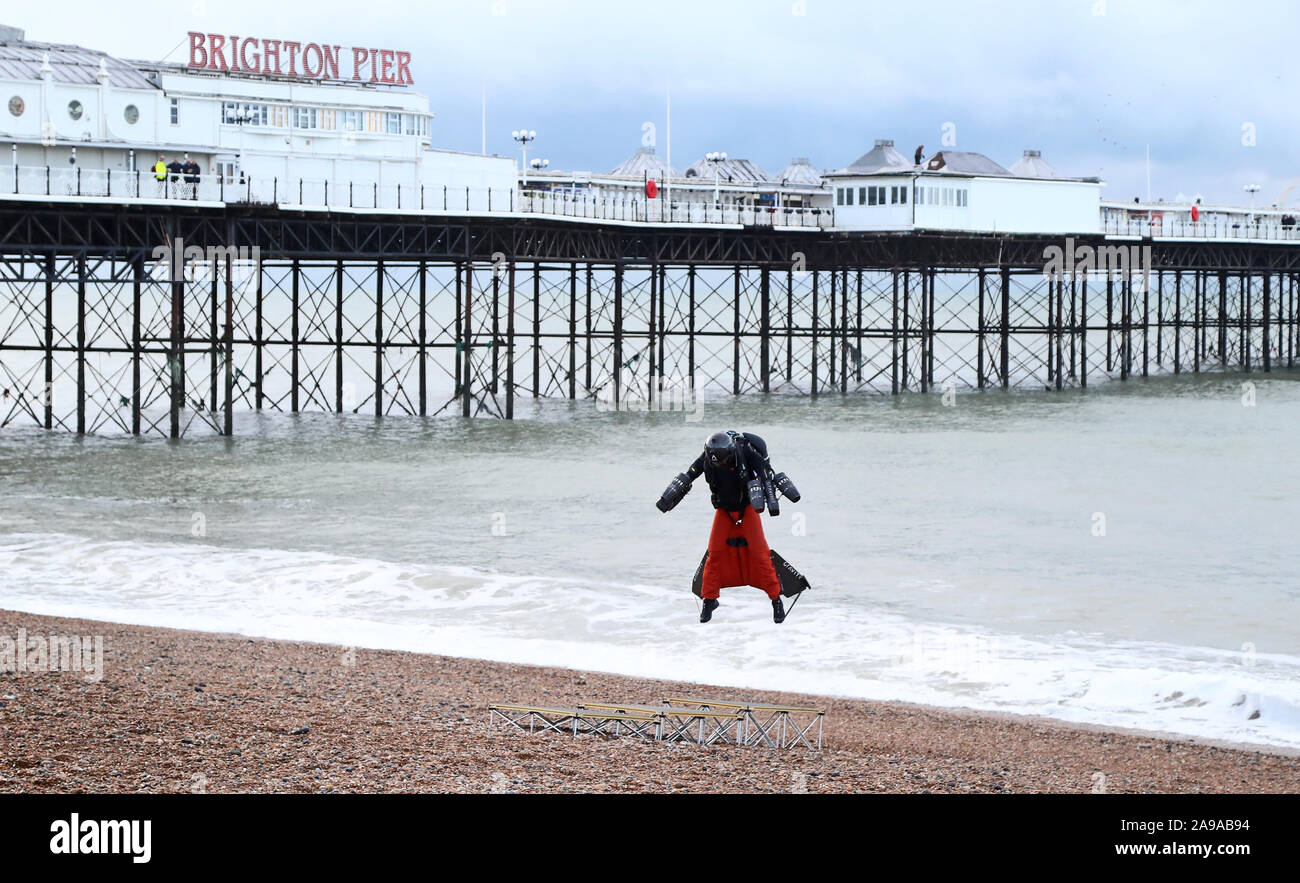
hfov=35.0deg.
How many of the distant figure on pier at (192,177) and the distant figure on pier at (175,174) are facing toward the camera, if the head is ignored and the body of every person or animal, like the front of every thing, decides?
2

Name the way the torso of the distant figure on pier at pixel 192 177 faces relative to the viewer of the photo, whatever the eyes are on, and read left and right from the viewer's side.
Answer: facing the viewer
